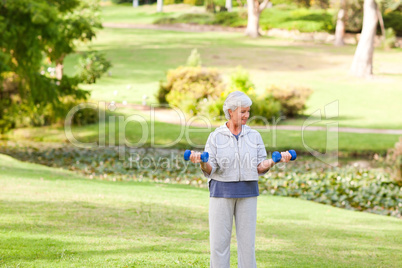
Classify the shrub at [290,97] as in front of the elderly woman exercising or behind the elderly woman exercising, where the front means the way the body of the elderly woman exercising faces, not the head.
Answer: behind

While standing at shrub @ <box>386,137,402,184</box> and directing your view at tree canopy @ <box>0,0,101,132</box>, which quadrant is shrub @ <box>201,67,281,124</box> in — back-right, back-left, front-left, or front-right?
front-right

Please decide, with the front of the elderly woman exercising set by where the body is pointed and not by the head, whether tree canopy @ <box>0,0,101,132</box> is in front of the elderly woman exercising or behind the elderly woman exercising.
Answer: behind

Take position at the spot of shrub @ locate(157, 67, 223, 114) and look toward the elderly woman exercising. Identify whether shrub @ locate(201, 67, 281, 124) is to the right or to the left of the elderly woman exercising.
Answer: left

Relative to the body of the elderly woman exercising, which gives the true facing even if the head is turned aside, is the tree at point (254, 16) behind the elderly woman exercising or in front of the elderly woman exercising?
behind

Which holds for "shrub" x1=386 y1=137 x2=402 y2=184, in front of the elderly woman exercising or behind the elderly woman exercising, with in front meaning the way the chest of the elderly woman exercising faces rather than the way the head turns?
behind

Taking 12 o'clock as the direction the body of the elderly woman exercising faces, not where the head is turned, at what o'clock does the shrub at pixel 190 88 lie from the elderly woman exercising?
The shrub is roughly at 6 o'clock from the elderly woman exercising.

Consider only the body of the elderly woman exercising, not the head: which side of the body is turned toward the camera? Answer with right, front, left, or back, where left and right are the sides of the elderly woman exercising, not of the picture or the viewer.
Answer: front

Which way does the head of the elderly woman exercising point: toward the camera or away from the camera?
toward the camera
